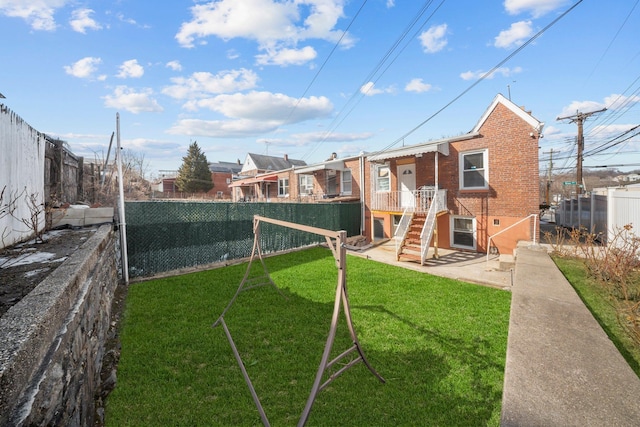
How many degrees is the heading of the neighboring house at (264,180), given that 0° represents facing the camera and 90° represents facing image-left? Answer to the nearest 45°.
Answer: approximately 45°

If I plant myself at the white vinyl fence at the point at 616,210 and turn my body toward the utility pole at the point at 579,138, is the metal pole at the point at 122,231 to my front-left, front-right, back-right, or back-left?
back-left

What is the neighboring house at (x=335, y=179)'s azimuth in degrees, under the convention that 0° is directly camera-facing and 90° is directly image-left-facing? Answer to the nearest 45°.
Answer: approximately 45°

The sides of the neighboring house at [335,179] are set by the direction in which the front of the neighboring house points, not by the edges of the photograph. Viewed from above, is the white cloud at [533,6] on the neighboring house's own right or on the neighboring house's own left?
on the neighboring house's own left

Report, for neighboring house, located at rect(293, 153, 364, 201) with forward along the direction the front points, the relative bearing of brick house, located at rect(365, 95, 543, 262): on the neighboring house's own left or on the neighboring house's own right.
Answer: on the neighboring house's own left

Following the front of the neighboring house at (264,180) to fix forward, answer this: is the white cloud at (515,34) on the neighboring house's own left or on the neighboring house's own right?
on the neighboring house's own left
